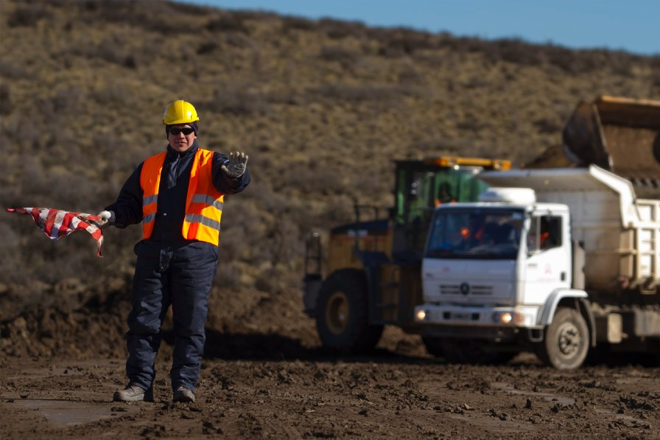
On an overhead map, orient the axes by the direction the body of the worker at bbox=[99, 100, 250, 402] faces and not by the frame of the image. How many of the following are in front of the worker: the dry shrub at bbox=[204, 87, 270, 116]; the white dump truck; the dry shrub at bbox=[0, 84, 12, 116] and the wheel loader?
0

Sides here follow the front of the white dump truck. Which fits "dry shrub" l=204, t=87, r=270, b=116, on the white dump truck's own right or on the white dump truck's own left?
on the white dump truck's own right

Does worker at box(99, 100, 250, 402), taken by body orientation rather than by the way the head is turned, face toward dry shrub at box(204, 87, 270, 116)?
no

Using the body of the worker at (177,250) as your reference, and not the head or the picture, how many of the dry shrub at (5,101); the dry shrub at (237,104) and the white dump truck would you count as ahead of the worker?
0

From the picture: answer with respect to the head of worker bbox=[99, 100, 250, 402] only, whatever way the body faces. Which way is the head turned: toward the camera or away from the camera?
toward the camera

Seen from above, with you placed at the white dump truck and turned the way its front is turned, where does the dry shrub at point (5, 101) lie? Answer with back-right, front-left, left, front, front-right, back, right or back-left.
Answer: right

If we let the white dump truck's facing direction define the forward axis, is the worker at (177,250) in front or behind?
in front

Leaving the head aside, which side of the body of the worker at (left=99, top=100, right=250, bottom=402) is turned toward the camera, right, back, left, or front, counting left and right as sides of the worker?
front

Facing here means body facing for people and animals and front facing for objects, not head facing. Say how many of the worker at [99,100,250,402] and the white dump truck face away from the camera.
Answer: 0

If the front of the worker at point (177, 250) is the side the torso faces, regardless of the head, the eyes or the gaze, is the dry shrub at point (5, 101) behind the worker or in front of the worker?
behind

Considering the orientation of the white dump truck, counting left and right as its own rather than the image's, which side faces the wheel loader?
right
